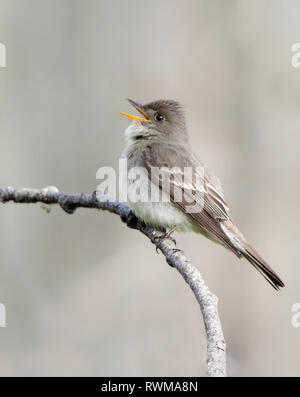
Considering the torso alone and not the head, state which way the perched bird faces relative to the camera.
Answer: to the viewer's left
